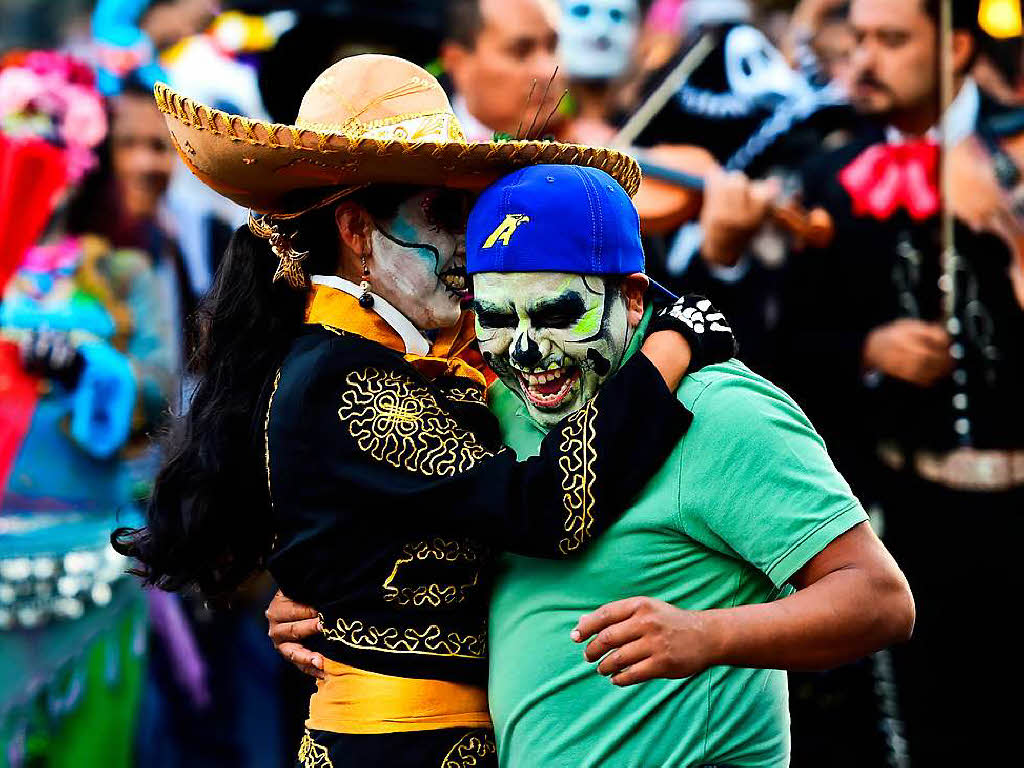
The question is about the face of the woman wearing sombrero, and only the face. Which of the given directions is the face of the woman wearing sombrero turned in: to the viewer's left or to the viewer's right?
to the viewer's right

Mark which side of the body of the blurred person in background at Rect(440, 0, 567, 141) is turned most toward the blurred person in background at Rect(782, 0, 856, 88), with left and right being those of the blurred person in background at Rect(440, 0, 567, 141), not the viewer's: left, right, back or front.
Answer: left

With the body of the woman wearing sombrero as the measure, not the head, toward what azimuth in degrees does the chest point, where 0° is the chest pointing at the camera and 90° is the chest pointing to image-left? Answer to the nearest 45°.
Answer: approximately 270°

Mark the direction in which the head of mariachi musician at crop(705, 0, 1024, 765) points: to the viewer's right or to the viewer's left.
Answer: to the viewer's left

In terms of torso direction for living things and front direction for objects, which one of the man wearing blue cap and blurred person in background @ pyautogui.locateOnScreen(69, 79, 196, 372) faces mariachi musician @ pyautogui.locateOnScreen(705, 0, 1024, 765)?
the blurred person in background

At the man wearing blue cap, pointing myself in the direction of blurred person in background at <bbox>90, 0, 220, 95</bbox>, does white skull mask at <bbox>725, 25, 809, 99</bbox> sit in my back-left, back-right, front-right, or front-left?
front-right

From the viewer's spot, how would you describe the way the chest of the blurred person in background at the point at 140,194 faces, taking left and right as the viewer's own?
facing the viewer and to the right of the viewer

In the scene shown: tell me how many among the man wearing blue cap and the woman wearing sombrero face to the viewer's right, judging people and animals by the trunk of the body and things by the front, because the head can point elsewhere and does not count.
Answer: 1

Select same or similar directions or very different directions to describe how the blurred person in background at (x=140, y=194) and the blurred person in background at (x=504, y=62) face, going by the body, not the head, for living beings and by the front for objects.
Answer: same or similar directions

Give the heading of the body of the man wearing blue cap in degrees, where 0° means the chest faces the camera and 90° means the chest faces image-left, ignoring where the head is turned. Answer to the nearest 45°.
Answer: approximately 45°

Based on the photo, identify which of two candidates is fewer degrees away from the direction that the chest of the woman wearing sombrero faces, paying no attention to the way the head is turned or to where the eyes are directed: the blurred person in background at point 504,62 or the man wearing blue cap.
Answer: the man wearing blue cap

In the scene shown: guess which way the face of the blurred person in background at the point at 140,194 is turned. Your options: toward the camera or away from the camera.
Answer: toward the camera
